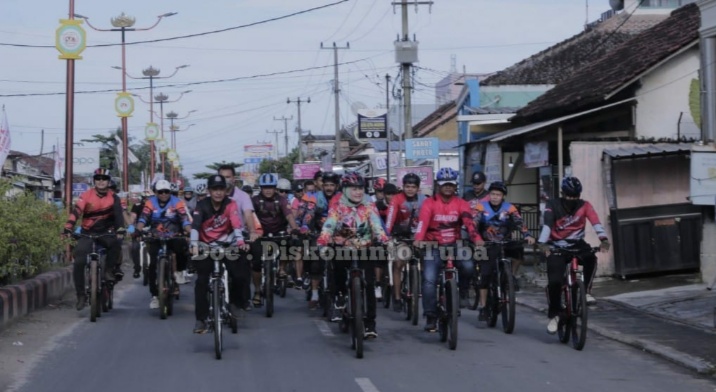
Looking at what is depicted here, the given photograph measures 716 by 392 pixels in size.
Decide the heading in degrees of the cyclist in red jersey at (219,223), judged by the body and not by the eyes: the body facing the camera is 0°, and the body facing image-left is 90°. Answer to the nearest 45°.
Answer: approximately 0°

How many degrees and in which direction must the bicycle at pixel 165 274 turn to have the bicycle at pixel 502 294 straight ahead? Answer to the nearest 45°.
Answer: approximately 45° to its left

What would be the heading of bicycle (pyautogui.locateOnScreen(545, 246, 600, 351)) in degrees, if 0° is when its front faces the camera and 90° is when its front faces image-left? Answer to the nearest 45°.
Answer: approximately 0°

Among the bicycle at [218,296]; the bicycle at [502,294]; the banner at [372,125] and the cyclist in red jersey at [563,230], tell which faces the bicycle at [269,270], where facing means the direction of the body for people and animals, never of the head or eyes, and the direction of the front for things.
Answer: the banner

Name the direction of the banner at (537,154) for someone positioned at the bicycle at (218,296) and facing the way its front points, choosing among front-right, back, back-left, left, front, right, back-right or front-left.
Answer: back-left
